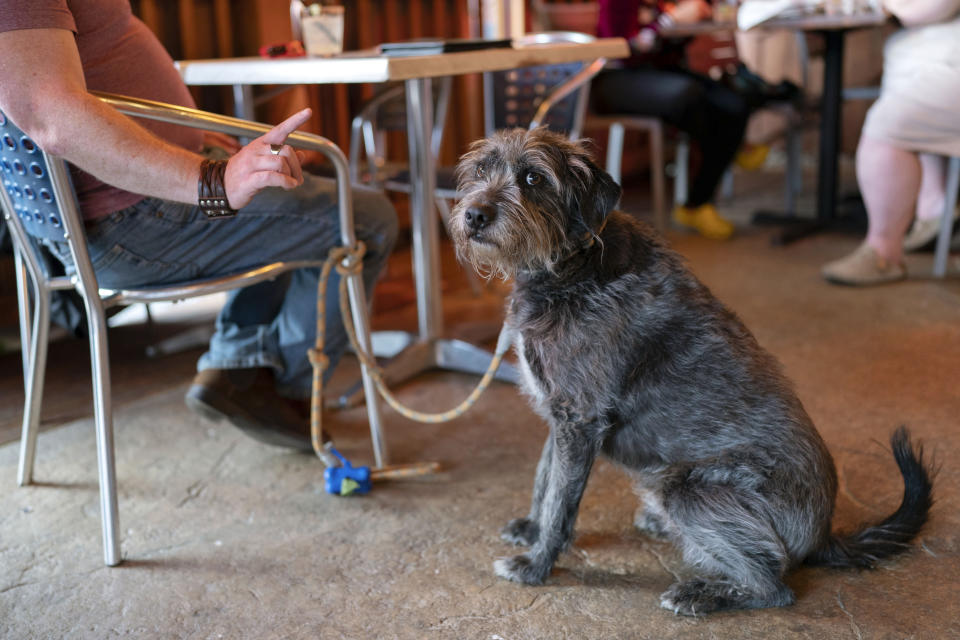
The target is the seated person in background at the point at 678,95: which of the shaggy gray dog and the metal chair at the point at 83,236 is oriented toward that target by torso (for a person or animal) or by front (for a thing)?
the metal chair

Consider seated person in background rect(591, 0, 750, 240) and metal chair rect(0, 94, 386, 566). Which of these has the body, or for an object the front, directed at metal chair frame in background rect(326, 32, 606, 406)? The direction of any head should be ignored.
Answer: the metal chair

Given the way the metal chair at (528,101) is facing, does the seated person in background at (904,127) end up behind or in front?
behind

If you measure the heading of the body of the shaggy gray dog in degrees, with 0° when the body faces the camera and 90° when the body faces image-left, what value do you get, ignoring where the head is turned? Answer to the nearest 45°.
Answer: approximately 90°

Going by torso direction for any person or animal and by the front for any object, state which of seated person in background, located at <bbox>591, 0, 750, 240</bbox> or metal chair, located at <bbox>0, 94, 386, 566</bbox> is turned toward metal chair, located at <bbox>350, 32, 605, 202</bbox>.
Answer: metal chair, located at <bbox>0, 94, 386, 566</bbox>

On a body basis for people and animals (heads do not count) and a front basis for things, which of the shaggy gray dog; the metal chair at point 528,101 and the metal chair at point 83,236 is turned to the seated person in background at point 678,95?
the metal chair at point 83,236

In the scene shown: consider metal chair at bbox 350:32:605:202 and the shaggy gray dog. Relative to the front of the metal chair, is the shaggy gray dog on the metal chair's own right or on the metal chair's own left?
on the metal chair's own left

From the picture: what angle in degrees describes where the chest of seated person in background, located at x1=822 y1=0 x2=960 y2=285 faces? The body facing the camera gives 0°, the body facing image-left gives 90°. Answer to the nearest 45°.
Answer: approximately 90°

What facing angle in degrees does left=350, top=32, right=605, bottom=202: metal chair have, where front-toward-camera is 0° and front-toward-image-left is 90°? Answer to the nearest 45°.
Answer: approximately 45°

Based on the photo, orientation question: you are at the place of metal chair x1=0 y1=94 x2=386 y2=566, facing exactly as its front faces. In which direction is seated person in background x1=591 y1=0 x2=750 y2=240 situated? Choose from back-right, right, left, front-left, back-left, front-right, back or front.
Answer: front

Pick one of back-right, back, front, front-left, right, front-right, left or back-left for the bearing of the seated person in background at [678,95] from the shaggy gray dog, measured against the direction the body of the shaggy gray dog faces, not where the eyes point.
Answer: right

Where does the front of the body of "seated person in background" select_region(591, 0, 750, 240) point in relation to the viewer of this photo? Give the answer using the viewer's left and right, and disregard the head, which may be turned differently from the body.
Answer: facing to the right of the viewer

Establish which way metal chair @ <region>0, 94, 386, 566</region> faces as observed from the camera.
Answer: facing away from the viewer and to the right of the viewer
